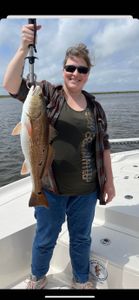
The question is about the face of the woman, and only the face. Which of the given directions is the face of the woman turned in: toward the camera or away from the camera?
toward the camera

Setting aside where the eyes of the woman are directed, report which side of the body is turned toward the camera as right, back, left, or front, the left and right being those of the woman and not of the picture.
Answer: front
